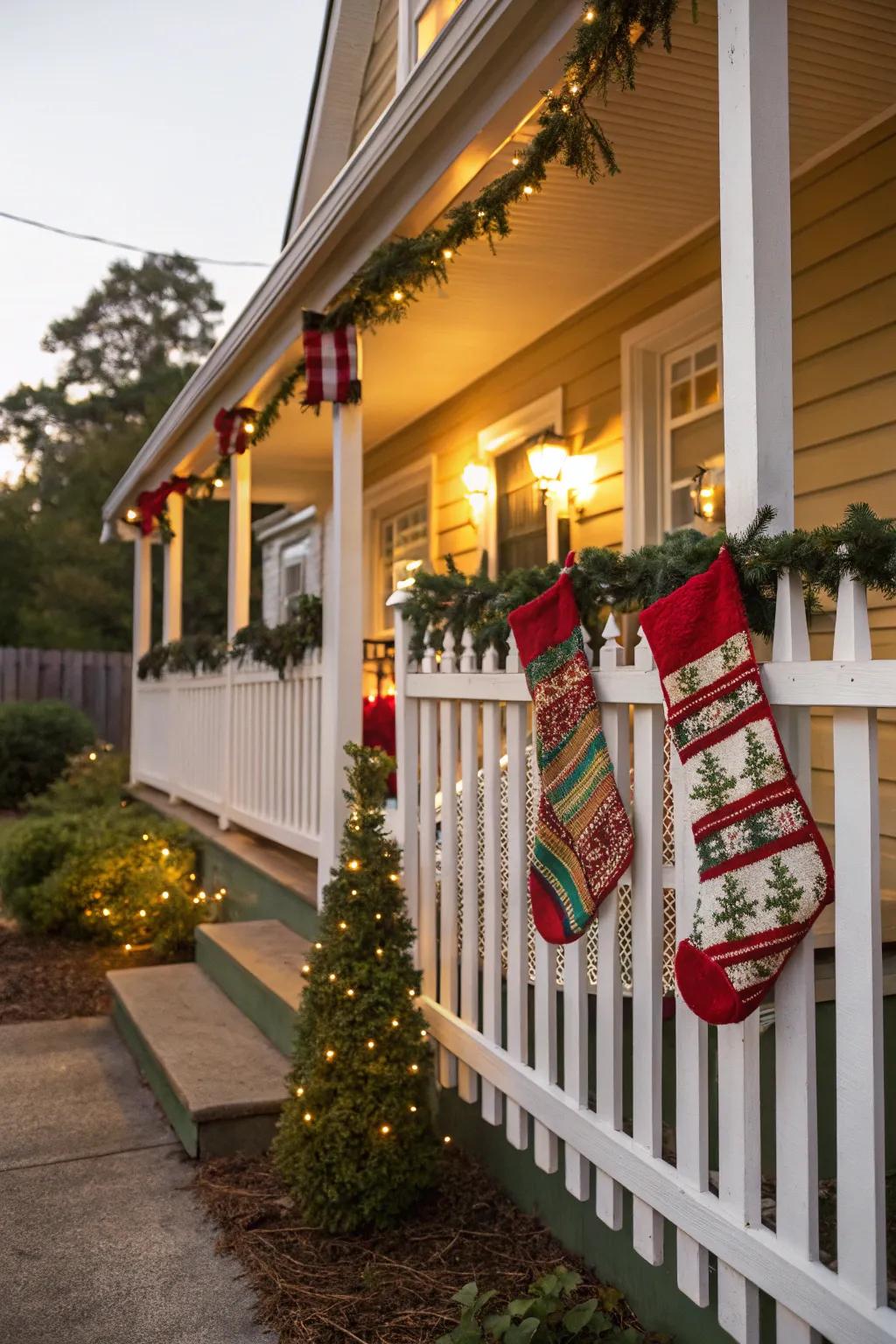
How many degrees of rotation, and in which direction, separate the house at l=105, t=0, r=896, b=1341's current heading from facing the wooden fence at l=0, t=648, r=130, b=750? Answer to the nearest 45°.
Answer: approximately 90° to its right

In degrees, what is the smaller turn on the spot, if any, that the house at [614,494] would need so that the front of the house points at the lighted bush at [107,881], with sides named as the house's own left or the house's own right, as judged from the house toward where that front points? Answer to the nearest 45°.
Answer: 0° — it already faces it

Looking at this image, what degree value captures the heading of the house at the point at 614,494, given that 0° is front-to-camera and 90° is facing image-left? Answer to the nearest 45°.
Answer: approximately 45°

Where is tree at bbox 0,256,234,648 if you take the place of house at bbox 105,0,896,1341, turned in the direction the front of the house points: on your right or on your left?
on your right
